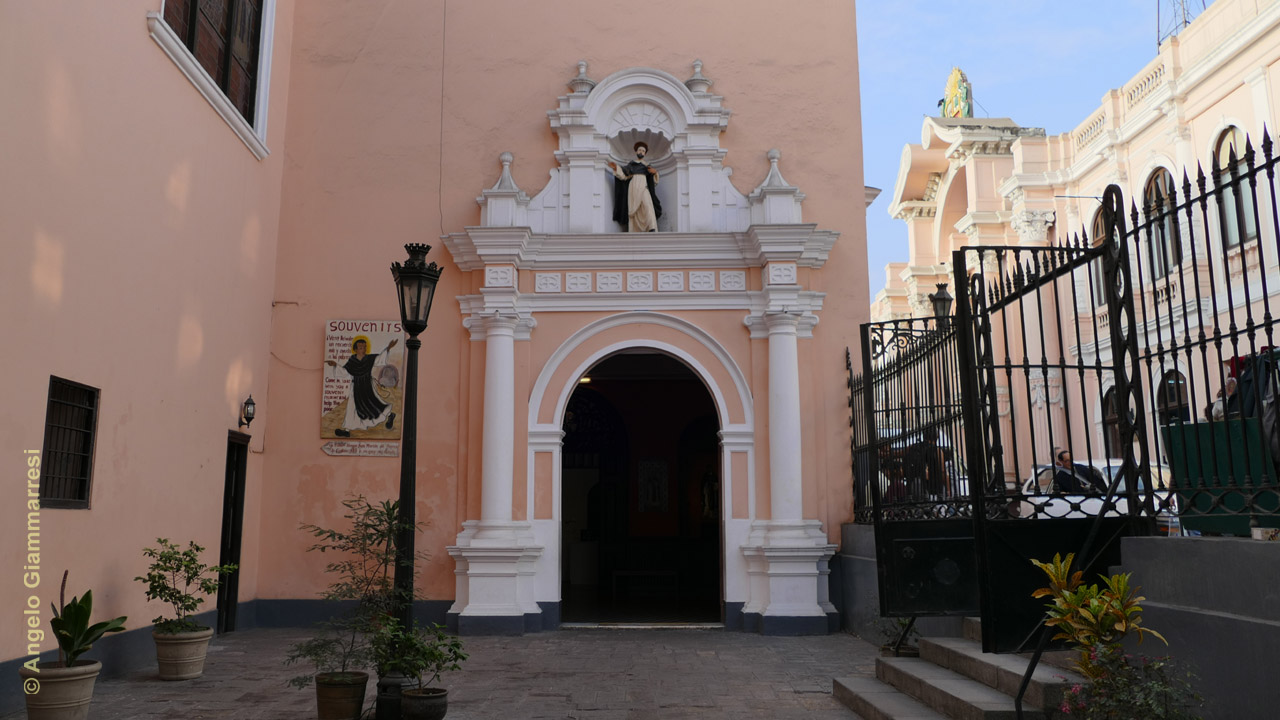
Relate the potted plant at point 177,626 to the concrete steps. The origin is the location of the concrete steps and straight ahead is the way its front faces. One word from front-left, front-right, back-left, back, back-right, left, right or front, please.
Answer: front-right

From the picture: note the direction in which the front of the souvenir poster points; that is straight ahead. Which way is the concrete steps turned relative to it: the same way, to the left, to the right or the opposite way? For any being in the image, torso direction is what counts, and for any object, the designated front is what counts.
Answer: to the right

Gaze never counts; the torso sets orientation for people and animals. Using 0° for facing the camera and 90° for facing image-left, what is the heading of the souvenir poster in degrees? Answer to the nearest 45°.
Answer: approximately 0°

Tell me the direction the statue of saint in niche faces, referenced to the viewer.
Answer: facing the viewer

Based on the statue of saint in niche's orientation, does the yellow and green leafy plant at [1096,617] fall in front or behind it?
in front

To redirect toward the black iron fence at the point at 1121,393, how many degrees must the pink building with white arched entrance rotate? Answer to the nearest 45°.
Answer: approximately 45° to its left

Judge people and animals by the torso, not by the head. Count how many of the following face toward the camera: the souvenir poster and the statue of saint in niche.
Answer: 2

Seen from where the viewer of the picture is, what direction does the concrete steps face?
facing the viewer and to the left of the viewer

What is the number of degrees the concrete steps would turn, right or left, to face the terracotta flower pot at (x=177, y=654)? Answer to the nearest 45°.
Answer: approximately 45° to its right

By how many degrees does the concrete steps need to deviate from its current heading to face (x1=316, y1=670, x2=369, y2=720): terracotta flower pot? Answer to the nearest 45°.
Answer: approximately 45° to its right

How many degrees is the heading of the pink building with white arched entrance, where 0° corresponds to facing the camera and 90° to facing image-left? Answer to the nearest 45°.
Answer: approximately 0°

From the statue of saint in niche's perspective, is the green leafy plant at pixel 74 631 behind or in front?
in front

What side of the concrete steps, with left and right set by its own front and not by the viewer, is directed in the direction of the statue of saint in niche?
right

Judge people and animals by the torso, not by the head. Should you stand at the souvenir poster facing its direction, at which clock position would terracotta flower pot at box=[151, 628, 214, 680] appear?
The terracotta flower pot is roughly at 1 o'clock from the souvenir poster.
